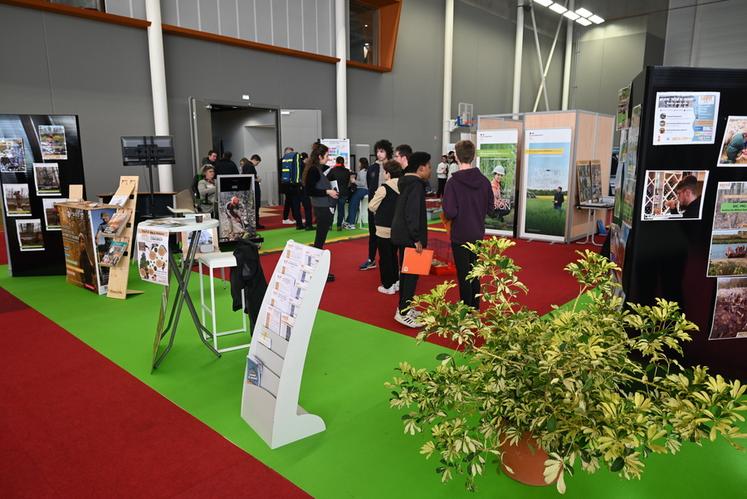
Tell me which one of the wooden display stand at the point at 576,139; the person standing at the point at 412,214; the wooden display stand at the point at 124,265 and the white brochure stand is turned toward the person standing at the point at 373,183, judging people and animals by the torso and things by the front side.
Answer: the wooden display stand at the point at 576,139

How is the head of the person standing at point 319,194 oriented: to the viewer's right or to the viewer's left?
to the viewer's right

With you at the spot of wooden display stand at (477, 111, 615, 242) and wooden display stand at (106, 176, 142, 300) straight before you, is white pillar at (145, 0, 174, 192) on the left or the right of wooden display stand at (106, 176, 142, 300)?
right

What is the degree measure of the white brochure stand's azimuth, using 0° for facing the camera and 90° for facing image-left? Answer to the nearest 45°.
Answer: approximately 45°

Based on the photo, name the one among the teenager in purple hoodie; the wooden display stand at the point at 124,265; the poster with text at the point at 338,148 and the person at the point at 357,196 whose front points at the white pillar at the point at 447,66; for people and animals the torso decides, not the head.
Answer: the teenager in purple hoodie

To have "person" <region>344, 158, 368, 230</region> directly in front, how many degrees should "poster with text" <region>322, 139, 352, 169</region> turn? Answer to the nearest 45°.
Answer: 0° — it already faces them

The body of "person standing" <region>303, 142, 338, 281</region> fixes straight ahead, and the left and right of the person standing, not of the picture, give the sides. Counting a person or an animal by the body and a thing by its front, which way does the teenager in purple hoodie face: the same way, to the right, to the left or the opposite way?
to the left

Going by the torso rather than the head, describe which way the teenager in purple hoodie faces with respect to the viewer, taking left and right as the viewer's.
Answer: facing away from the viewer

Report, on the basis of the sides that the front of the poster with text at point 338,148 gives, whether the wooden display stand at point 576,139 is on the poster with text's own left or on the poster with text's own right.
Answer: on the poster with text's own left
